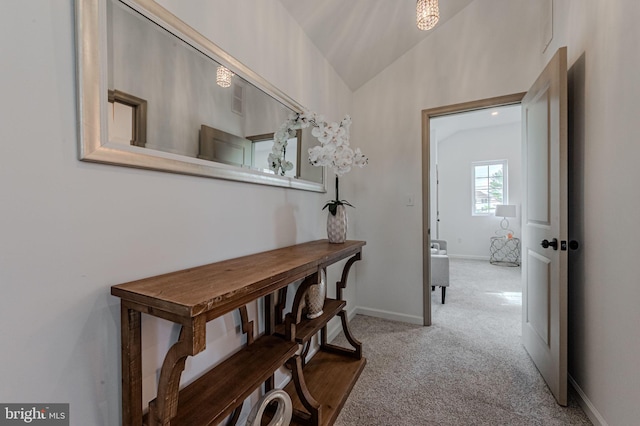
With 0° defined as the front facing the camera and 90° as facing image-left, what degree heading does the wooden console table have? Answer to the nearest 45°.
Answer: approximately 315°

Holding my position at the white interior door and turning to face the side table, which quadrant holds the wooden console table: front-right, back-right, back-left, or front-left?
back-left

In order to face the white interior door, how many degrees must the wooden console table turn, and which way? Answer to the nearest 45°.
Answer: approximately 45° to its left

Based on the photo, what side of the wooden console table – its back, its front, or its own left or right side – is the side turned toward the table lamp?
left

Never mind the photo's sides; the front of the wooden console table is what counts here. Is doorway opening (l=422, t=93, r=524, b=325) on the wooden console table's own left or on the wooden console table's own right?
on the wooden console table's own left
